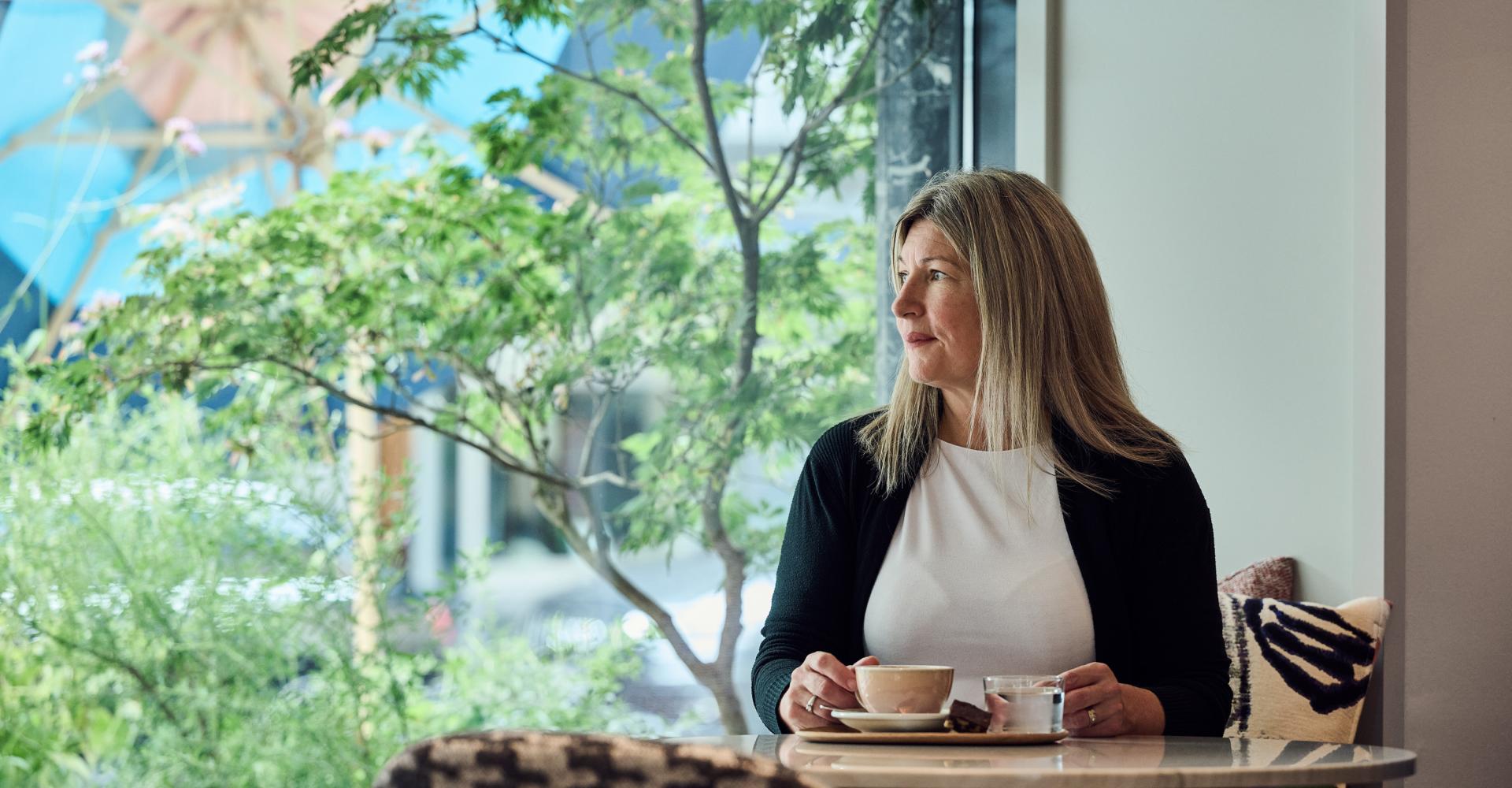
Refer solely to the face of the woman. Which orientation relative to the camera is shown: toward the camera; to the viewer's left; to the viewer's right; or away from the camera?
to the viewer's left

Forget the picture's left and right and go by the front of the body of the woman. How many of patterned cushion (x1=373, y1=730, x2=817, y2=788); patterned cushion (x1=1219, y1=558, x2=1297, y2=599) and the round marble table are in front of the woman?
2

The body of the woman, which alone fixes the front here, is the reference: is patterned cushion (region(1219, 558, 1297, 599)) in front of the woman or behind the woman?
behind

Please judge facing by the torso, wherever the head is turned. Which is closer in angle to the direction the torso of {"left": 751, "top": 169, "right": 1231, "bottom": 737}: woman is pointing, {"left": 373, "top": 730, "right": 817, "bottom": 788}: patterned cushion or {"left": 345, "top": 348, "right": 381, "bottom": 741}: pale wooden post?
the patterned cushion

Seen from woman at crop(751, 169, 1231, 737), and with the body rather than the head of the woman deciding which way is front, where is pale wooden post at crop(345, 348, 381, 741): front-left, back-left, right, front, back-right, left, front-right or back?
back-right

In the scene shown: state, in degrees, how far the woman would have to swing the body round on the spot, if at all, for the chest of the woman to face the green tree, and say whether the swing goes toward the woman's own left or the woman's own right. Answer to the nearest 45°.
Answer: approximately 135° to the woman's own right

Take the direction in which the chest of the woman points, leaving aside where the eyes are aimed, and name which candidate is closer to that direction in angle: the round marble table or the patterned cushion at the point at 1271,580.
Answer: the round marble table

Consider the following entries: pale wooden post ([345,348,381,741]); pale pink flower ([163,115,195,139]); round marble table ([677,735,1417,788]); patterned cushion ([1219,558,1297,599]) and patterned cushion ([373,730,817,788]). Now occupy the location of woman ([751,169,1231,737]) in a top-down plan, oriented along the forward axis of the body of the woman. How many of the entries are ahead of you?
2

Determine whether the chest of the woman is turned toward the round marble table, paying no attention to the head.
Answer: yes

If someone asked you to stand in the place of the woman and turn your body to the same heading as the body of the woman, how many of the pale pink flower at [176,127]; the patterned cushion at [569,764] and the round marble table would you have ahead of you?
2

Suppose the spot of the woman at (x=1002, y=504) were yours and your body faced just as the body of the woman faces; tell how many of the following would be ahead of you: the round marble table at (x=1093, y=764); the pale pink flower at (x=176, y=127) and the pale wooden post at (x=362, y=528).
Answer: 1

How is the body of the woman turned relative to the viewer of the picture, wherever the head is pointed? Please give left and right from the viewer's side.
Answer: facing the viewer
